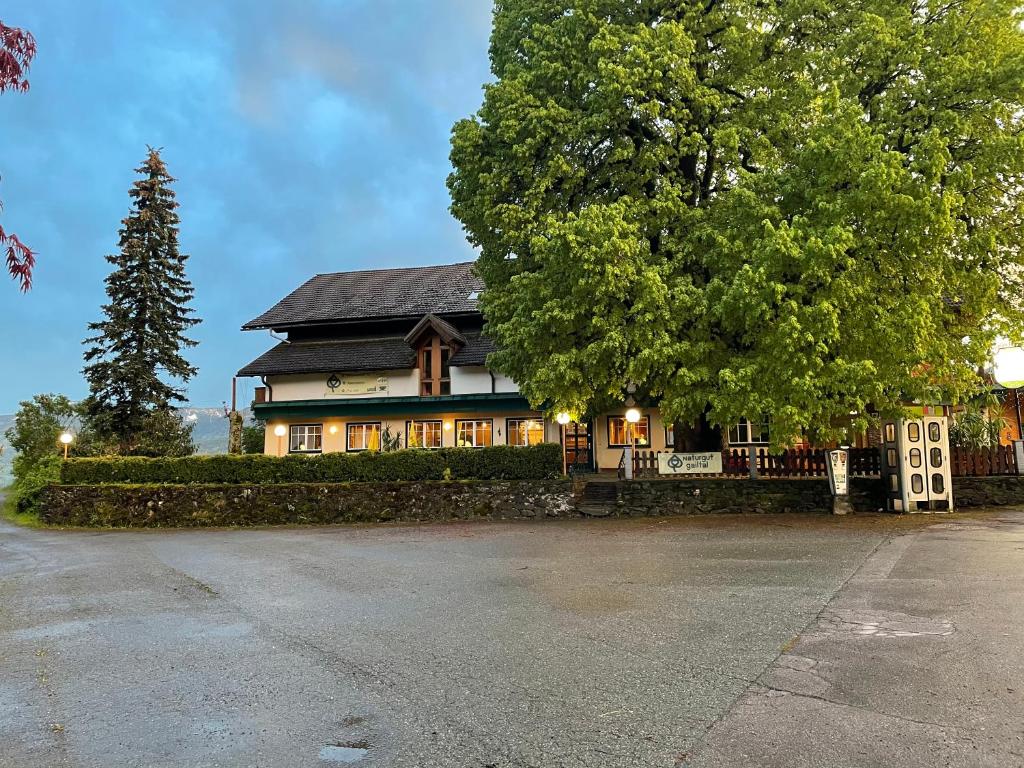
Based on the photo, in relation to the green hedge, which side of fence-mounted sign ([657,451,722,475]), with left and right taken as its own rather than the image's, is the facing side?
right

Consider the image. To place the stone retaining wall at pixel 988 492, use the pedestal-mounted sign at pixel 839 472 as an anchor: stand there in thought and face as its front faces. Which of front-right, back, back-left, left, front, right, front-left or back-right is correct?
back-left

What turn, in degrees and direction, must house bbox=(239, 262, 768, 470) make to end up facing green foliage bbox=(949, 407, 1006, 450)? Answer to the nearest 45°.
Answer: approximately 45° to its left

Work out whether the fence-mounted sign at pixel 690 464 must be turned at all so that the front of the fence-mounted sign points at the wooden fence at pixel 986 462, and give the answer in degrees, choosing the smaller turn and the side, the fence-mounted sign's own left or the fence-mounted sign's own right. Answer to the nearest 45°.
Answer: approximately 90° to the fence-mounted sign's own left

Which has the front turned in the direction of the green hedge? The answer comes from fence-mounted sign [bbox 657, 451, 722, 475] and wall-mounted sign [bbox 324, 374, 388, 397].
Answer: wall-mounted sign [bbox 324, 374, 388, 397]

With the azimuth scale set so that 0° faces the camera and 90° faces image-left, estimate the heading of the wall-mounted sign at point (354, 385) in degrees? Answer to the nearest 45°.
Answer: approximately 0°

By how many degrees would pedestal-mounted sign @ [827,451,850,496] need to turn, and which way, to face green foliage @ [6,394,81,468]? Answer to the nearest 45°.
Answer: approximately 90° to its right
